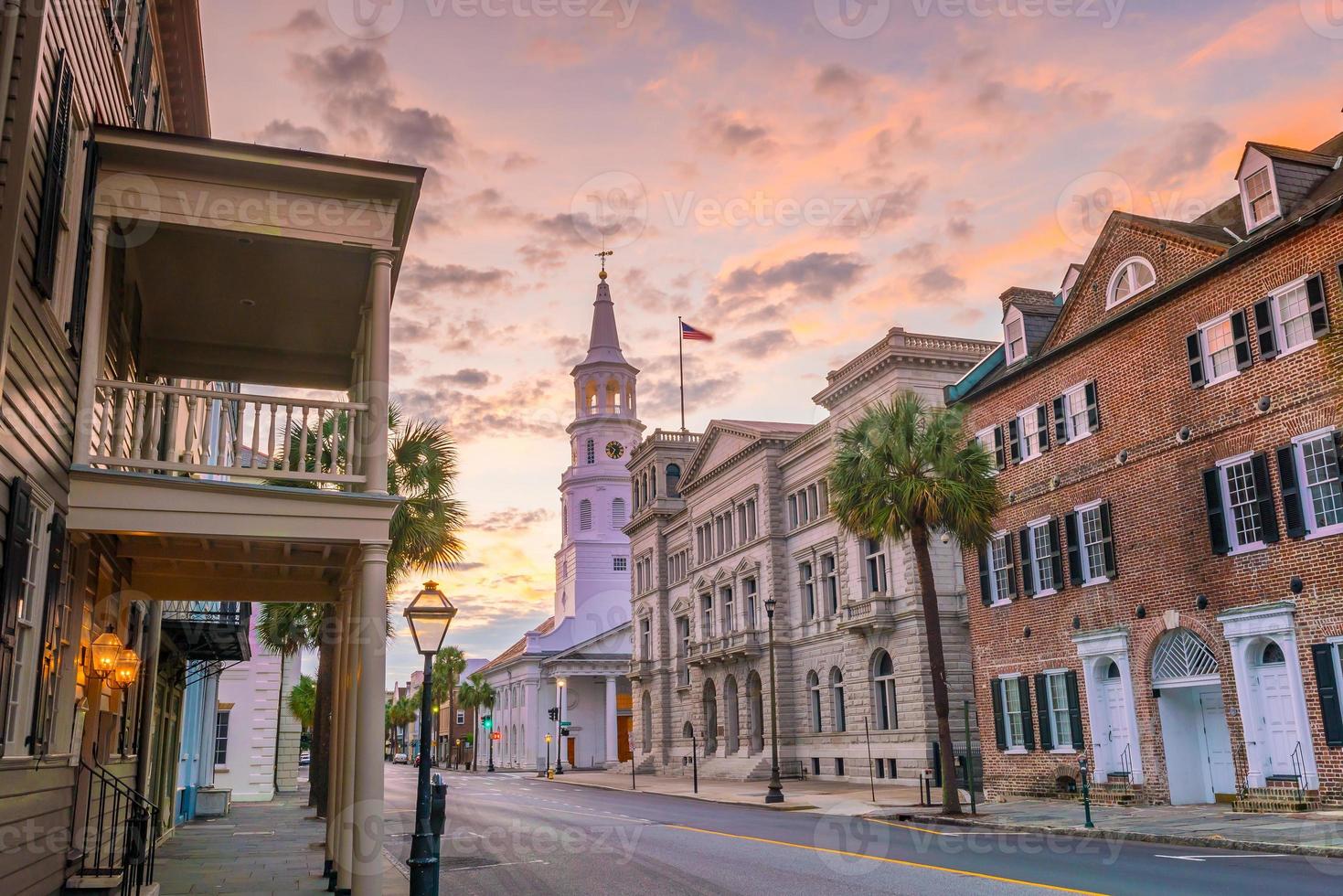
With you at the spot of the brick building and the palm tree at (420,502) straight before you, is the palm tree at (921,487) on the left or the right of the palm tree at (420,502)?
right

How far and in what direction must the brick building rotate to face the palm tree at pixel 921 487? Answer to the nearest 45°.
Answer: approximately 45° to its right

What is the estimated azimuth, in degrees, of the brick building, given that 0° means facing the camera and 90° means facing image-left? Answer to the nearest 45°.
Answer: approximately 45°
